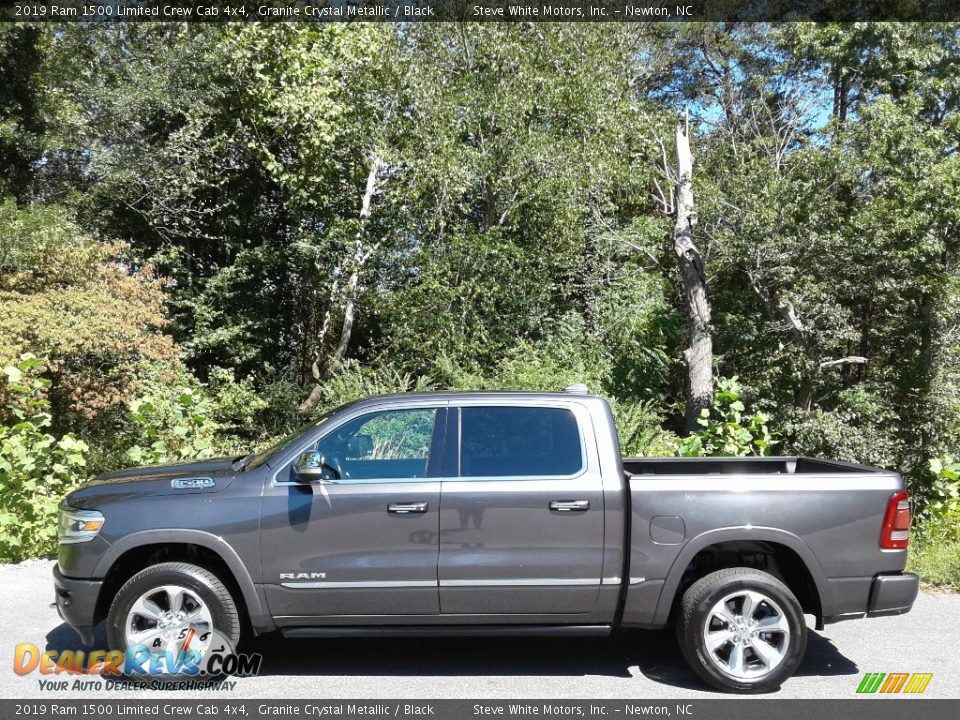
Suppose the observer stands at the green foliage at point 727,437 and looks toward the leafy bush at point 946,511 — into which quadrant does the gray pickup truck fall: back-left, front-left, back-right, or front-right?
back-right

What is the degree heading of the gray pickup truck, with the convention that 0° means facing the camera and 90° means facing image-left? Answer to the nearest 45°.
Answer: approximately 90°

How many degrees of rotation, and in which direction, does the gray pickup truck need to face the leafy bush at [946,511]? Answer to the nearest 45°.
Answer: approximately 135° to its right

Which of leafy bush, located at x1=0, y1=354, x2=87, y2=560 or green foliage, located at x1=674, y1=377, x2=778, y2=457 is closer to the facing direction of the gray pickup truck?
the leafy bush

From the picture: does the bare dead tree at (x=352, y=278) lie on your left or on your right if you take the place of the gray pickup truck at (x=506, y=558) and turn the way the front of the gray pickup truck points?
on your right

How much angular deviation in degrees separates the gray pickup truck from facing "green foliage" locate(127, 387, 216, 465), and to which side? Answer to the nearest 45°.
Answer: approximately 45° to its right

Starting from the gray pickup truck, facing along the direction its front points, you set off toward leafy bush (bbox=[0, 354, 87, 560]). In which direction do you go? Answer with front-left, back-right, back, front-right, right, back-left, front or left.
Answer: front-right

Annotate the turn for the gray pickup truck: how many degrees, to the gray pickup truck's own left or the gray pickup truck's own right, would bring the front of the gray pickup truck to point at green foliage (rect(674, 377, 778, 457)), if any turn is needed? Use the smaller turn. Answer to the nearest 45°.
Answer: approximately 135° to the gray pickup truck's own right
